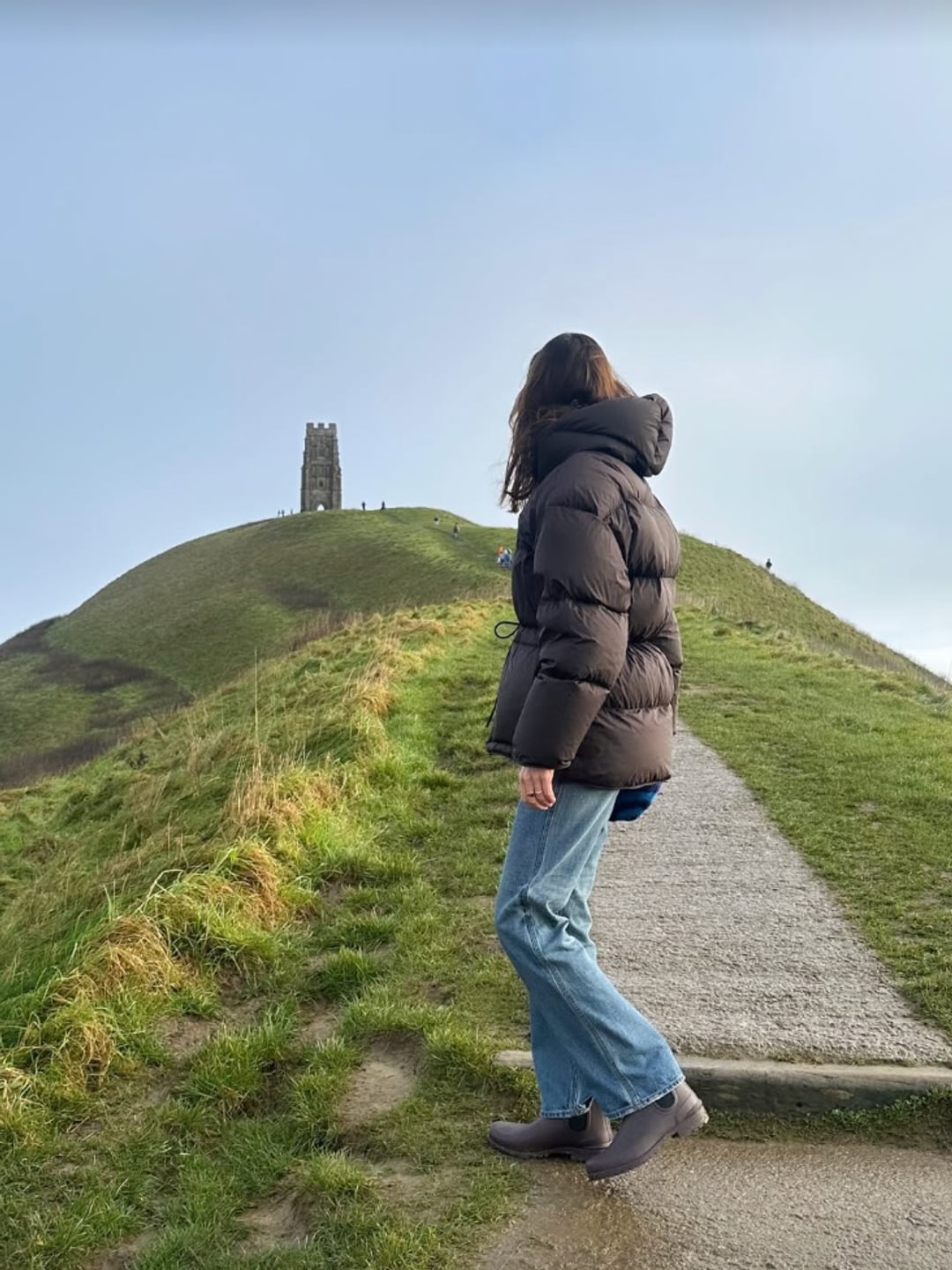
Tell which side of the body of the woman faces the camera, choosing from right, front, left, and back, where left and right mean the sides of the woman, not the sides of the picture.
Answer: left

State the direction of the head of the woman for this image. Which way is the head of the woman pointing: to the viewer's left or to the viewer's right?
to the viewer's left
